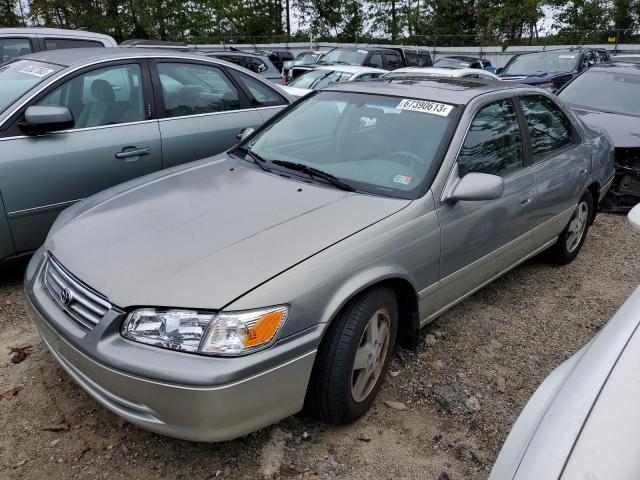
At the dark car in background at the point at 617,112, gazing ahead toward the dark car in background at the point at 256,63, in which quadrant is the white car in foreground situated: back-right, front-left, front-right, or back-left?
back-left

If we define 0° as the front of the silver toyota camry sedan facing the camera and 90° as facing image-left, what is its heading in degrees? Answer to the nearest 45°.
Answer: approximately 45°

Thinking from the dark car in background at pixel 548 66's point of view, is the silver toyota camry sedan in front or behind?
in front

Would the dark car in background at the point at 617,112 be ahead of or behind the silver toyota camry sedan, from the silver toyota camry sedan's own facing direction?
behind

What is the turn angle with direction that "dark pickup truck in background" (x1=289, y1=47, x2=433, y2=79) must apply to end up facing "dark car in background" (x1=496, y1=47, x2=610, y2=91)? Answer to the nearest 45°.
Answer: approximately 135° to its left

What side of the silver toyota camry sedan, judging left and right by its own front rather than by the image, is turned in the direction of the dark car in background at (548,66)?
back

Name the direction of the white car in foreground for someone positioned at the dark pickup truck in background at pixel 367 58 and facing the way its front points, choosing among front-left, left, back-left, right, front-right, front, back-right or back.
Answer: front-left

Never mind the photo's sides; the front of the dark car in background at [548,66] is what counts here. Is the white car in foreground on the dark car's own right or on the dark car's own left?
on the dark car's own left

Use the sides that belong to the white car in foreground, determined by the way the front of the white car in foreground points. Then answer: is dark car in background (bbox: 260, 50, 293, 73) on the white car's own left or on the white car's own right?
on the white car's own right

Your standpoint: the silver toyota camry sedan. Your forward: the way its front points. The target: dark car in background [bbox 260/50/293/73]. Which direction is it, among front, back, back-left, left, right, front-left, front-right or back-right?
back-right
